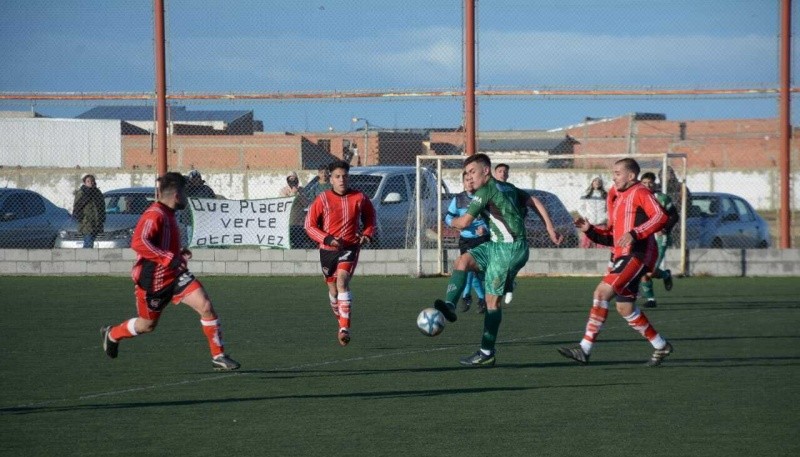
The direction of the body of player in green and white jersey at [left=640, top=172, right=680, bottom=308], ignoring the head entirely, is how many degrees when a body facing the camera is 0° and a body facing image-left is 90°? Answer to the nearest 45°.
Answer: approximately 45°

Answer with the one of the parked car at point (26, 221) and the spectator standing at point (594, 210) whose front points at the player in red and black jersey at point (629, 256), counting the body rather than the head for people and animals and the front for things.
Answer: the spectator standing

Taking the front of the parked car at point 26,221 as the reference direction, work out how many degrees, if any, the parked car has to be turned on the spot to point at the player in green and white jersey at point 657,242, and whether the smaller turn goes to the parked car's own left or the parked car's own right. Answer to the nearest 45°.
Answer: approximately 135° to the parked car's own left

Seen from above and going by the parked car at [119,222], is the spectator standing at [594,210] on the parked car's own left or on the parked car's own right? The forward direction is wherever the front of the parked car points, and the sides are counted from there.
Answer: on the parked car's own left

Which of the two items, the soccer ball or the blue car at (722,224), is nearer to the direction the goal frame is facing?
the soccer ball

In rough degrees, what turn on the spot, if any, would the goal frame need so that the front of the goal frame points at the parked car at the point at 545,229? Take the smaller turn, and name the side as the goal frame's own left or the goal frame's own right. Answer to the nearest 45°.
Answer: approximately 135° to the goal frame's own left

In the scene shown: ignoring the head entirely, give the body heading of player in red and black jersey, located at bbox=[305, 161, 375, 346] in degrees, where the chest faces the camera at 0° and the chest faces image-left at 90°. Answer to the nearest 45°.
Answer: approximately 0°

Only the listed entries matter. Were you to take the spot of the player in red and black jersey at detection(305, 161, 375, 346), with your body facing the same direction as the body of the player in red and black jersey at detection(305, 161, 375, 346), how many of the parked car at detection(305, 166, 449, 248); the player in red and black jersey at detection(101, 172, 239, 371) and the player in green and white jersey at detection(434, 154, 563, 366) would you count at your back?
1
